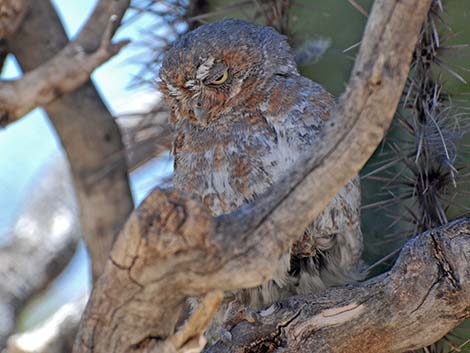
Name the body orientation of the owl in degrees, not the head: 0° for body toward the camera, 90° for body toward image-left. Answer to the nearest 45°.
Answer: approximately 45°

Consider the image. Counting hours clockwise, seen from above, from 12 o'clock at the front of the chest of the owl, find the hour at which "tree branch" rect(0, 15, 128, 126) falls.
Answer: The tree branch is roughly at 3 o'clock from the owl.

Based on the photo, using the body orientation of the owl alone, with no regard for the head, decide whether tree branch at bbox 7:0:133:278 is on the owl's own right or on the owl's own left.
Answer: on the owl's own right
